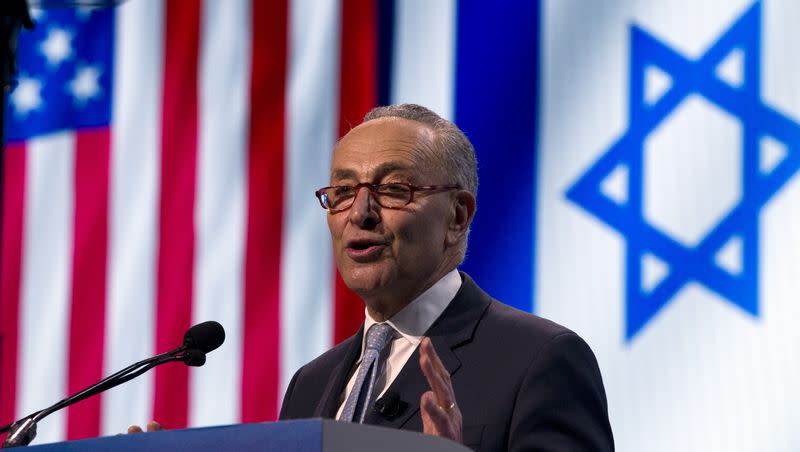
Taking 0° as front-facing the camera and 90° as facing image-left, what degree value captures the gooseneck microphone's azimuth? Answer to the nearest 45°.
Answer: approximately 270°

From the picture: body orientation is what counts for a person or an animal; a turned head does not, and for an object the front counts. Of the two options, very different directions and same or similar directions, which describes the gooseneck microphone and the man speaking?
very different directions

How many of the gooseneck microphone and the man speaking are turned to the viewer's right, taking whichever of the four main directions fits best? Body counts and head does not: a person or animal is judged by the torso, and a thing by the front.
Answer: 1

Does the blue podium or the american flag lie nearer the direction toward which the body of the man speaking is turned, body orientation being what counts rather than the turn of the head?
the blue podium

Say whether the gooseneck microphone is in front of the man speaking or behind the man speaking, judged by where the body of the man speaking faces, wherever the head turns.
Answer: in front

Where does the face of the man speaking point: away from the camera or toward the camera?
toward the camera

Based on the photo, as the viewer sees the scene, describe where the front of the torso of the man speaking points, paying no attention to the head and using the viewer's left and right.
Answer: facing the viewer and to the left of the viewer

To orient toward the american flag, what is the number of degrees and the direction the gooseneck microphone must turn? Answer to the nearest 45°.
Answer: approximately 90° to its left

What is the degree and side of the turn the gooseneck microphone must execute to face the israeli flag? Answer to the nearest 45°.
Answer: approximately 45° to its left

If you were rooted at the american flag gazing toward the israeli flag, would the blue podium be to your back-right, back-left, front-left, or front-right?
front-right

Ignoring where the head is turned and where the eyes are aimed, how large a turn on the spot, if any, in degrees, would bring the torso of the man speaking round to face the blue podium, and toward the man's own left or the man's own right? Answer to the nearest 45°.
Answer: approximately 45° to the man's own left

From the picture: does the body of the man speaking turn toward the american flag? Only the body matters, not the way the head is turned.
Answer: no
